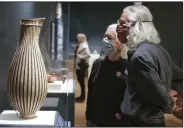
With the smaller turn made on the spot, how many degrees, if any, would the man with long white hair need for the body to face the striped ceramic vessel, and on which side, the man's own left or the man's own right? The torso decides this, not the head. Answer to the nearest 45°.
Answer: approximately 45° to the man's own left

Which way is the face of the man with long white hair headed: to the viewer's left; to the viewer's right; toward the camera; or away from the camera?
to the viewer's left

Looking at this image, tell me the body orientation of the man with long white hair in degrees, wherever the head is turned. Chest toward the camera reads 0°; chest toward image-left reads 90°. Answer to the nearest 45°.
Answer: approximately 90°
